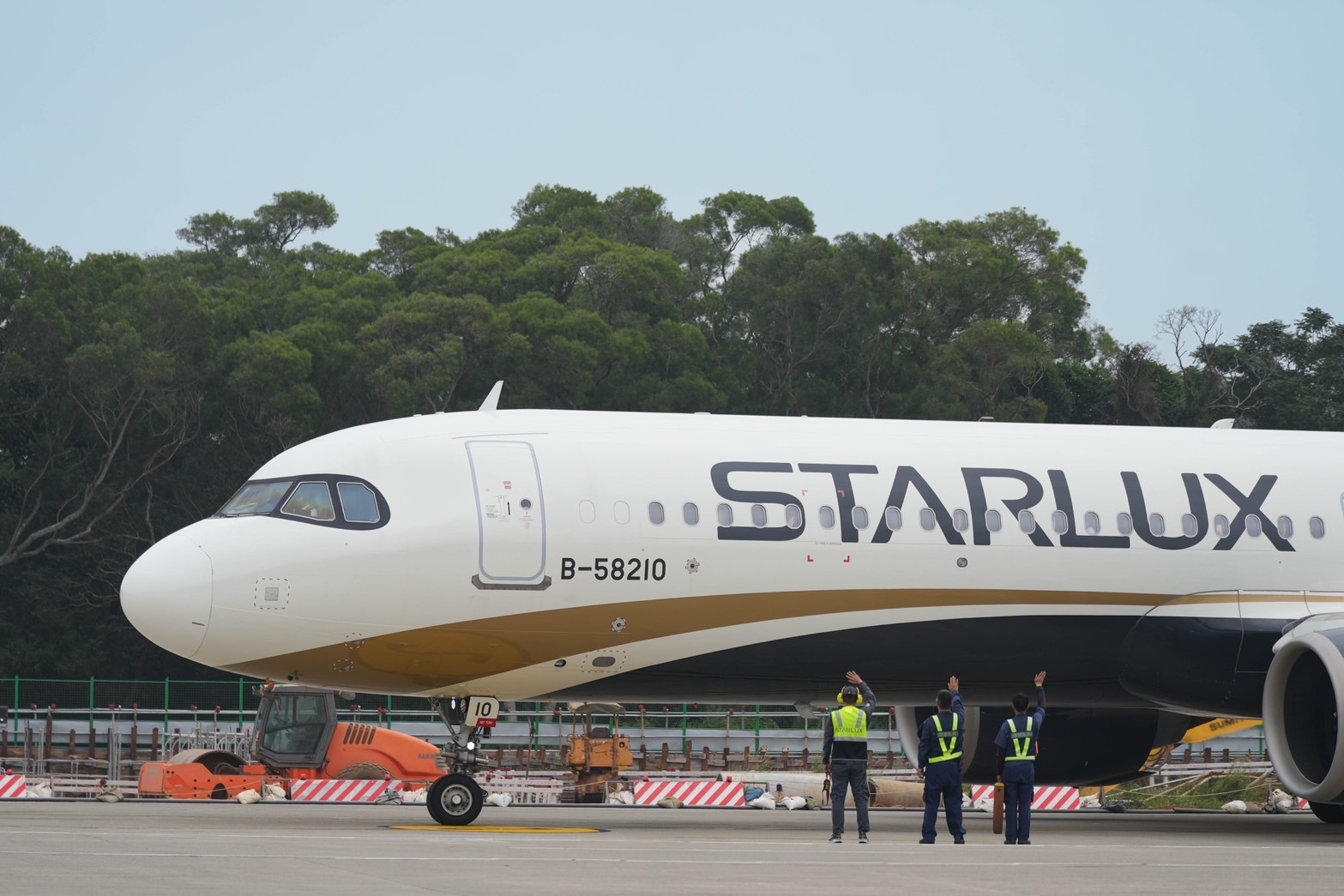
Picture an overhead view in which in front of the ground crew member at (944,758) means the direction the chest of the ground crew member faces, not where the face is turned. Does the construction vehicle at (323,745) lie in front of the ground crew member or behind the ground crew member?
in front

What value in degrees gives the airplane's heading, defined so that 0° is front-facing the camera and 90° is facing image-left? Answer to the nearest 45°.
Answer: approximately 90°

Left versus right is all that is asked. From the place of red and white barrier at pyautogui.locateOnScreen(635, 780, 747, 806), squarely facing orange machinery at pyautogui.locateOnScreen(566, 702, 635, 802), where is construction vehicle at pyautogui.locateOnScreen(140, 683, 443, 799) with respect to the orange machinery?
left

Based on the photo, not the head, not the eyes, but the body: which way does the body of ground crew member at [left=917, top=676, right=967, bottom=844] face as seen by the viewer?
away from the camera

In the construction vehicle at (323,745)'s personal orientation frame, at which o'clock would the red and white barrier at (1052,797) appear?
The red and white barrier is roughly at 7 o'clock from the construction vehicle.

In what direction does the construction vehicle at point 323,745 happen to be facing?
to the viewer's left

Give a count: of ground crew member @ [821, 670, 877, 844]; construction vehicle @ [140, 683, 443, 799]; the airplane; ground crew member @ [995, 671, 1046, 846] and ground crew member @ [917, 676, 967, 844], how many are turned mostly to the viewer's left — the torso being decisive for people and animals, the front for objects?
2

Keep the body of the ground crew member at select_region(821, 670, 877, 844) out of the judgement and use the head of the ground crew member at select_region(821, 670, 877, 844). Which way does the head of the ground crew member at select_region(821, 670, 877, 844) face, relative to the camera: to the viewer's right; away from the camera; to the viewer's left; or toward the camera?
away from the camera

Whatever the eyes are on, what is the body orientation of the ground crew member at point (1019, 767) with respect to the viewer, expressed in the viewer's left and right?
facing away from the viewer

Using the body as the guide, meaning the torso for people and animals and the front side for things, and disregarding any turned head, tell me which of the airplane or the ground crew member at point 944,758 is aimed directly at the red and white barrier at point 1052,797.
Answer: the ground crew member
